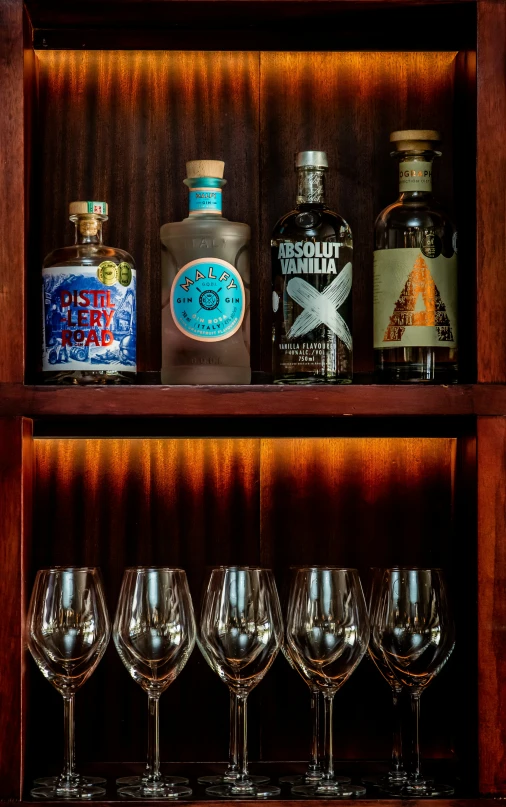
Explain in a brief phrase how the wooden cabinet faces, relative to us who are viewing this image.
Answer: facing the viewer
